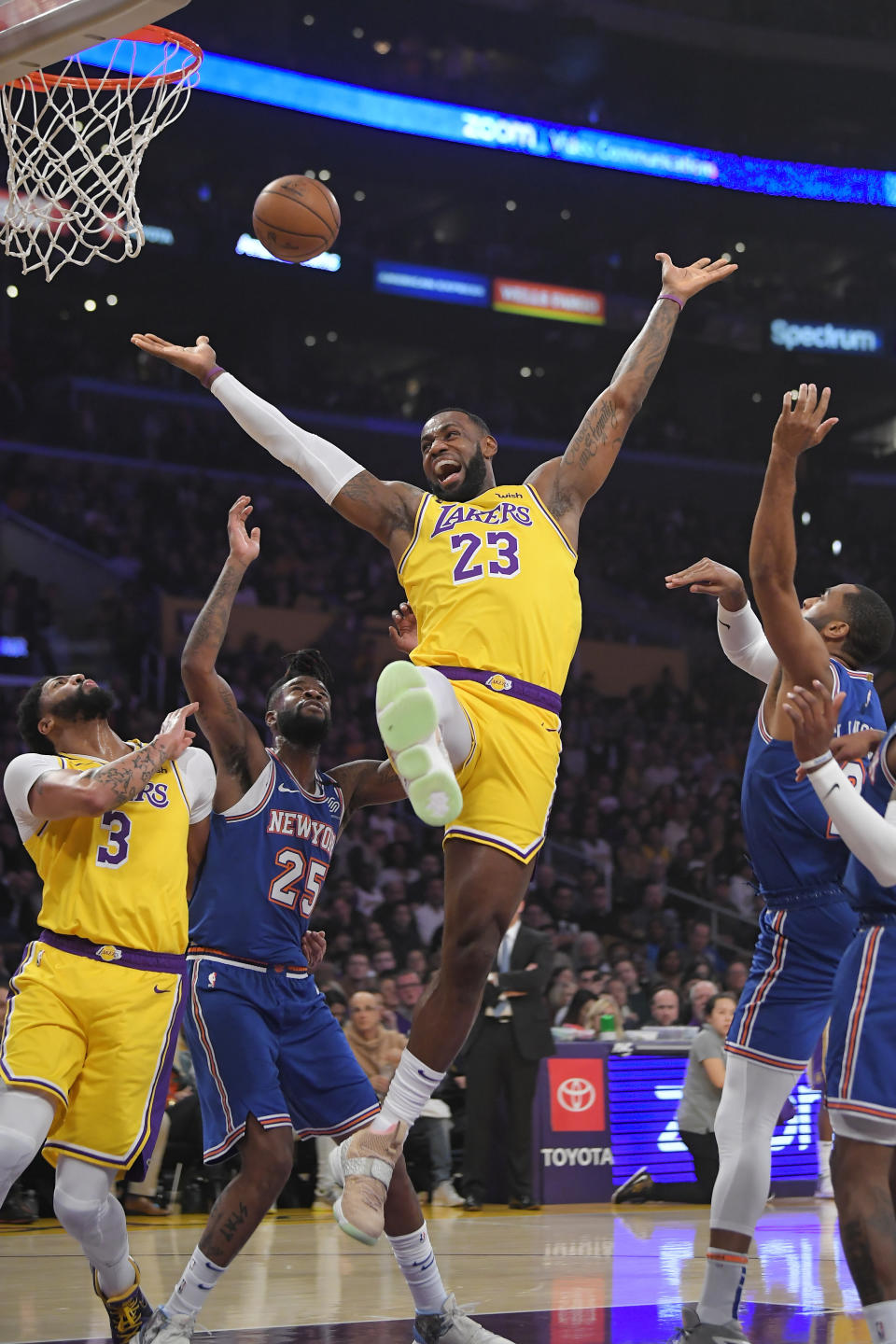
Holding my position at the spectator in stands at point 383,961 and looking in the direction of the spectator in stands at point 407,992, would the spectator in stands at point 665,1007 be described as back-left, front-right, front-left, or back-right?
front-left

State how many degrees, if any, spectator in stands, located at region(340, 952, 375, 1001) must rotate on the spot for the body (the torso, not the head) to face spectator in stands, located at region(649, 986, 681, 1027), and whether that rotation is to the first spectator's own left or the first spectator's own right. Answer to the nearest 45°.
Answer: approximately 90° to the first spectator's own left

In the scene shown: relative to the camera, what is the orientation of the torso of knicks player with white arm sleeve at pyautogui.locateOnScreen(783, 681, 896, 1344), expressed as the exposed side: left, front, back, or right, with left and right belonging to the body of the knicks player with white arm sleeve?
left

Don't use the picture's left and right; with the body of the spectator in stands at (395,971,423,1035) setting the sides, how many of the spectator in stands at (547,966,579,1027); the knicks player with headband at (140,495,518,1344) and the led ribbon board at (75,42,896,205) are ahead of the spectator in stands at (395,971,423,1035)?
1

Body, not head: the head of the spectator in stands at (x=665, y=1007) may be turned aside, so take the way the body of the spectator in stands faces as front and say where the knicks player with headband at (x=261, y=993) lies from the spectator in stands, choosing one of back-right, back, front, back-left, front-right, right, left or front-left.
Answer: front

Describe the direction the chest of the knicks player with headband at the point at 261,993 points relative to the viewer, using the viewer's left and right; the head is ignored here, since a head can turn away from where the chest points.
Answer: facing the viewer and to the right of the viewer

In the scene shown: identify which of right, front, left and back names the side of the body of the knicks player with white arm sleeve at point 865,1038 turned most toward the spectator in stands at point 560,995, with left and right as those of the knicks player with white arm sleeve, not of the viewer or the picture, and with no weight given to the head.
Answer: right

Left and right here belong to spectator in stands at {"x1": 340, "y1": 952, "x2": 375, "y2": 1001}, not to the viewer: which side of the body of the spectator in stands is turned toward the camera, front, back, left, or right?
front

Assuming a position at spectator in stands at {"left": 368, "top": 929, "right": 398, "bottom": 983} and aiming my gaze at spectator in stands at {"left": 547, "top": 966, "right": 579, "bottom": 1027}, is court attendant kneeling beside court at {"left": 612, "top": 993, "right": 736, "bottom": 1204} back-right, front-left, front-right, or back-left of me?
front-right

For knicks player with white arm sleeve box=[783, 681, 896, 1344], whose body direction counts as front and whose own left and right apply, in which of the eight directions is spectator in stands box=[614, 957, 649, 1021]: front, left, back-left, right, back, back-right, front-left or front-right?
right

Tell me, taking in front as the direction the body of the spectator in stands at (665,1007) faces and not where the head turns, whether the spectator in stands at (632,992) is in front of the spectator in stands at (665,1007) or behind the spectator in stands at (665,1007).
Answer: behind

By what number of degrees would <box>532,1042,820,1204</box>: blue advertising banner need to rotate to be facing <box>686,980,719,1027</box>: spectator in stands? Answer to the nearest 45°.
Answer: approximately 180°
